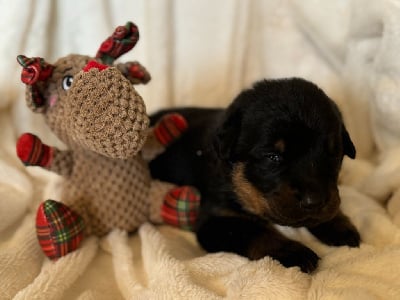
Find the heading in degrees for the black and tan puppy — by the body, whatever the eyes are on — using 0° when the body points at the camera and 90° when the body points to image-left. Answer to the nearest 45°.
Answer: approximately 315°
